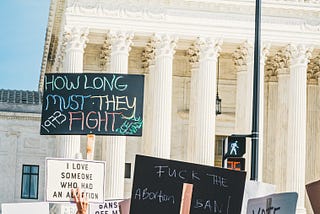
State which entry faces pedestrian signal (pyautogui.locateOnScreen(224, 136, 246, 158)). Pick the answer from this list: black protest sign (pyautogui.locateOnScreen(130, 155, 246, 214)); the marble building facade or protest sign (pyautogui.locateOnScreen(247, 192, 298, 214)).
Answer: the marble building facade

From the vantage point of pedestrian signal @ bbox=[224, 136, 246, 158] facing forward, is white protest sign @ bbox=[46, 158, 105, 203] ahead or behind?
ahead

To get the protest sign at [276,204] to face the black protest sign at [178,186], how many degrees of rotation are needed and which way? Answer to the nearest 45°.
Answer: approximately 45° to its right

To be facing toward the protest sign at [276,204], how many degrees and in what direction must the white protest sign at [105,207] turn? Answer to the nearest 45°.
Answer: approximately 45° to its left

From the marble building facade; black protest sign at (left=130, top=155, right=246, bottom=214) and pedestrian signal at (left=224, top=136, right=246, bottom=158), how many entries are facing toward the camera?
3

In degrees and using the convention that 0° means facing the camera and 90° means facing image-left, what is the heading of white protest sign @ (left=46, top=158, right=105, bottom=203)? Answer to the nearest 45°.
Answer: approximately 0°

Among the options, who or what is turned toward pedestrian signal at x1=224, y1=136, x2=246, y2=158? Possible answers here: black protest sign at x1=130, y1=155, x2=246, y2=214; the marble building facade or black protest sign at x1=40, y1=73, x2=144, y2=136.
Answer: the marble building facade

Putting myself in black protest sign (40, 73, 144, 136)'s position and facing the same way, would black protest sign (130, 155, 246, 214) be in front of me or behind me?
in front
